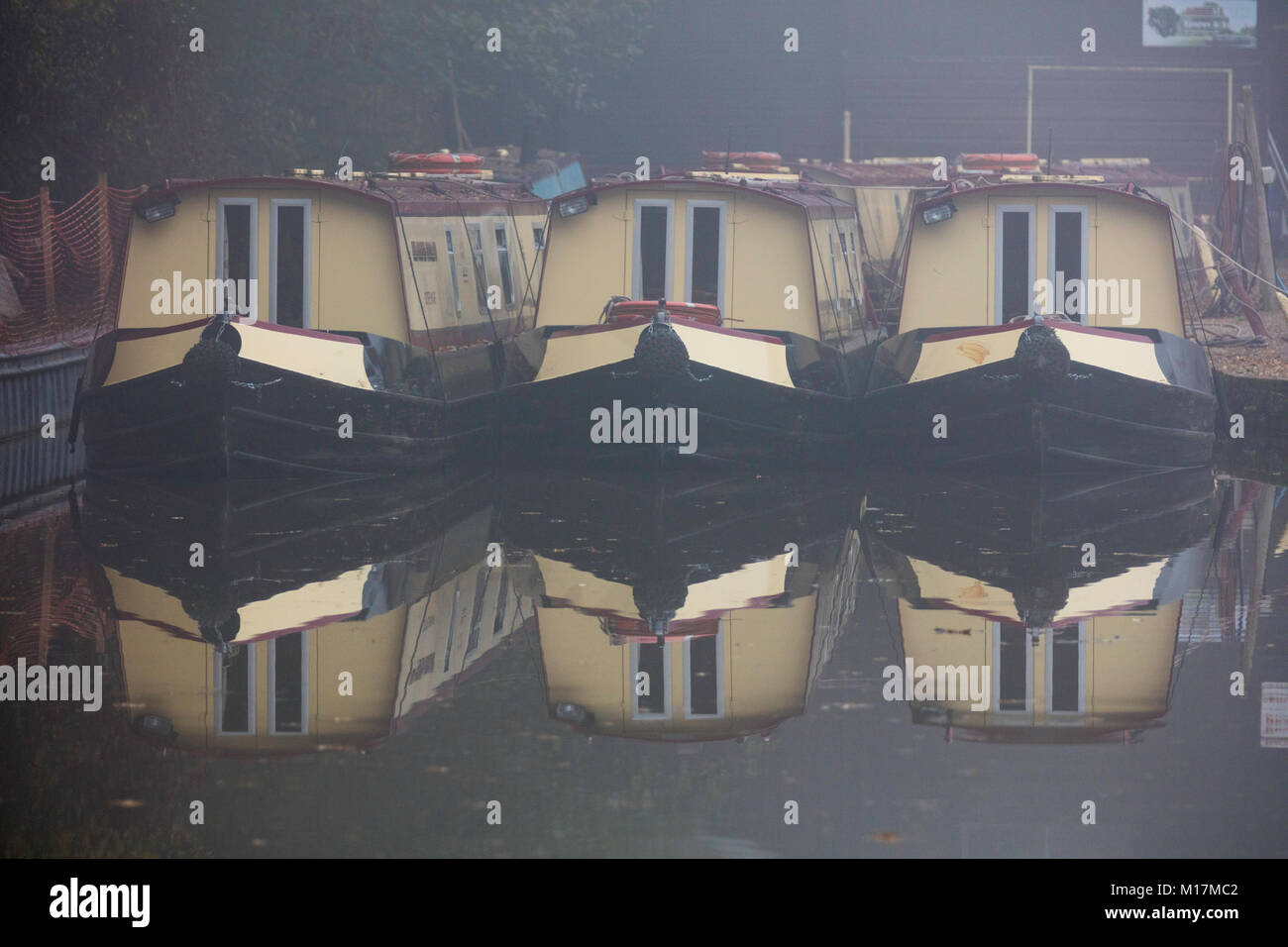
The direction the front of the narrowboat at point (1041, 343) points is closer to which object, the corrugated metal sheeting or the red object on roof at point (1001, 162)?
the corrugated metal sheeting

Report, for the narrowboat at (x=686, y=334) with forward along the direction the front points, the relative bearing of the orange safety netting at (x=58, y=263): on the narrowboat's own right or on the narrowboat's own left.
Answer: on the narrowboat's own right

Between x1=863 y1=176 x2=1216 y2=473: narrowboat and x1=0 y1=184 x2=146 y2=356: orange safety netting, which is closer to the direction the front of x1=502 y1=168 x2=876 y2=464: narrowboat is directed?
the narrowboat

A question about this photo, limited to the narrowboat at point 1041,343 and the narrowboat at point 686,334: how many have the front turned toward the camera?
2

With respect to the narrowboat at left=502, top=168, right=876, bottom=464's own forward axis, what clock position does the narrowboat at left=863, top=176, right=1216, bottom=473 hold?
the narrowboat at left=863, top=176, right=1216, bottom=473 is roughly at 9 o'clock from the narrowboat at left=502, top=168, right=876, bottom=464.

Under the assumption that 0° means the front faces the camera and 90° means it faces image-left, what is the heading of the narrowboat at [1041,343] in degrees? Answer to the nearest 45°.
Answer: approximately 0°

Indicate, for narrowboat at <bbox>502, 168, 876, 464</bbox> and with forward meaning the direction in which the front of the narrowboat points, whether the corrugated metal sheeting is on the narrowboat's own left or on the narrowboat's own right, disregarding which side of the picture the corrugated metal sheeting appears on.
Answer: on the narrowboat's own right

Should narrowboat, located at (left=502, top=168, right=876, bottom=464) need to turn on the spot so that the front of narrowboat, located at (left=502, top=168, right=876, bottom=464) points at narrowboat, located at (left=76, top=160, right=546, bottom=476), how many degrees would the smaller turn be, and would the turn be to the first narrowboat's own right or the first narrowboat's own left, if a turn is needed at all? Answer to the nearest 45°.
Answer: approximately 90° to the first narrowboat's own right

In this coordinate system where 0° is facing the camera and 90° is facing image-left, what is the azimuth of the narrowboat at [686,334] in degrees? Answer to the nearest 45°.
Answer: approximately 0°

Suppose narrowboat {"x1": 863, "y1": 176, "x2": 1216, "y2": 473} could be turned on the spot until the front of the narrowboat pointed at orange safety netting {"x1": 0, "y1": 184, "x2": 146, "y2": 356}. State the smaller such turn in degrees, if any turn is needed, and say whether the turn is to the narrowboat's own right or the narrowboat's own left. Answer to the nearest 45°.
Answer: approximately 90° to the narrowboat's own right
